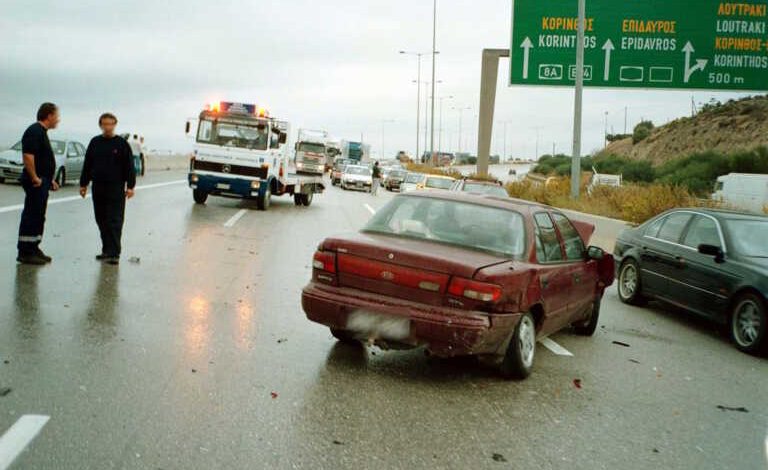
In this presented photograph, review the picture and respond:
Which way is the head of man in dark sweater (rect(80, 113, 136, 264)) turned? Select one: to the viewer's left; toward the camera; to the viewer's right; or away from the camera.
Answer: toward the camera

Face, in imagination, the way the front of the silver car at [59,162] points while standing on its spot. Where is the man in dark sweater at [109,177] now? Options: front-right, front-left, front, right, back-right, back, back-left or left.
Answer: front-left

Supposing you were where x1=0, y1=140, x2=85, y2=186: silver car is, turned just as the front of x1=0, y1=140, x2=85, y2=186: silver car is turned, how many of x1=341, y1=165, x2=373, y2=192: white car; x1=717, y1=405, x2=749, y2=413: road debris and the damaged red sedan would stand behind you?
1

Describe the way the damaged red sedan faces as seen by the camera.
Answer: facing away from the viewer and to the right of the viewer

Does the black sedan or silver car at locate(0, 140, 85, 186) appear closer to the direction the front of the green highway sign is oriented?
the black sedan

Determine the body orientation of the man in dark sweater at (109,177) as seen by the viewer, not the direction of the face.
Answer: toward the camera

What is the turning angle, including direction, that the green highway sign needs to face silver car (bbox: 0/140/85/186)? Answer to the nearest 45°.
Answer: approximately 90° to its right

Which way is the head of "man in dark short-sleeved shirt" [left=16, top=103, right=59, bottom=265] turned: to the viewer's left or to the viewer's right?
to the viewer's right

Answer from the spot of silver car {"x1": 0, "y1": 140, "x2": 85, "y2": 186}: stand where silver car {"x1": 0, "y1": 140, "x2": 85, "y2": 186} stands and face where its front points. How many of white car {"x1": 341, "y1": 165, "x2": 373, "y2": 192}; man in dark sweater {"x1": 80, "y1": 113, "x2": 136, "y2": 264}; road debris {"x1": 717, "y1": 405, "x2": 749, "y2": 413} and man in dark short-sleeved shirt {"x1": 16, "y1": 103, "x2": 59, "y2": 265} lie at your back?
1

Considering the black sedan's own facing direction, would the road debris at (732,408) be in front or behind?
in front

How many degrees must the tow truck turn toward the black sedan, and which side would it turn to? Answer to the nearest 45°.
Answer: approximately 45° to its left

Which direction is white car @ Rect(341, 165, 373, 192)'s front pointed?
toward the camera

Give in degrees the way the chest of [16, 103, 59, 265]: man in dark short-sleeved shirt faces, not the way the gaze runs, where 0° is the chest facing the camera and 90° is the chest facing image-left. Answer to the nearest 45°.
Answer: approximately 270°

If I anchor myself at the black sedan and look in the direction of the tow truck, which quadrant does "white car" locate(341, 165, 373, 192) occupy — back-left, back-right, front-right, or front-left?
front-right
